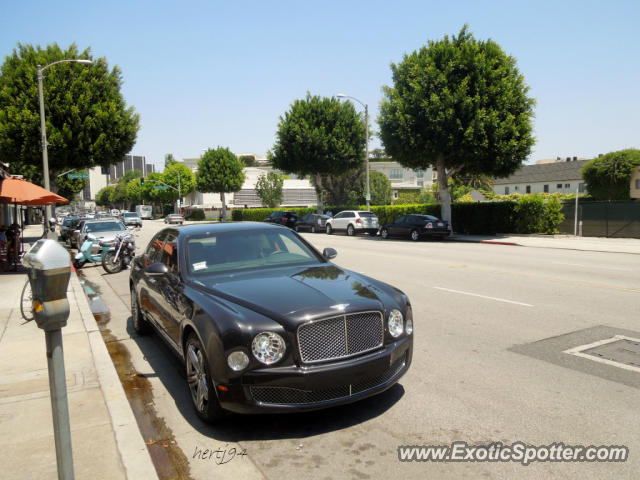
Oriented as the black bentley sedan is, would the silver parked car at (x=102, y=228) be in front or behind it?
behind

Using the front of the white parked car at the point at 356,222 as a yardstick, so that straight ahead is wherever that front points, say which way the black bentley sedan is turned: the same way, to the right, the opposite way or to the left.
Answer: the opposite way

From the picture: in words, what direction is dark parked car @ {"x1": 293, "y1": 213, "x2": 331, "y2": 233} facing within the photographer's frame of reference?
facing away from the viewer and to the left of the viewer

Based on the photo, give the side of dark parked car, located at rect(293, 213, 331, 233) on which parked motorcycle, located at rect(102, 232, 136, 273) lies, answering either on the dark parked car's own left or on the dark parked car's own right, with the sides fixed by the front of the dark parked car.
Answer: on the dark parked car's own left

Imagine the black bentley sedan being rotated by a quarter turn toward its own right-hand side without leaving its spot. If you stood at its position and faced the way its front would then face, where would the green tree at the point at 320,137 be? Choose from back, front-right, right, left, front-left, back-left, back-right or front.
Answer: back-right

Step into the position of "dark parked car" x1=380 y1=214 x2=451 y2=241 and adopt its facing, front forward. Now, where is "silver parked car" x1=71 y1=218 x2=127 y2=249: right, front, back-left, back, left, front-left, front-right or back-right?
left

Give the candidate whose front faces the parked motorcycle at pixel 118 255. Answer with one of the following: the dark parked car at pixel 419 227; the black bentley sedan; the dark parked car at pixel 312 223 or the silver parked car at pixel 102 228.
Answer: the silver parked car

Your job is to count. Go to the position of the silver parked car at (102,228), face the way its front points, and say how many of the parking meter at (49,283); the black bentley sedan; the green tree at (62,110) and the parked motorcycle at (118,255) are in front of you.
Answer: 3

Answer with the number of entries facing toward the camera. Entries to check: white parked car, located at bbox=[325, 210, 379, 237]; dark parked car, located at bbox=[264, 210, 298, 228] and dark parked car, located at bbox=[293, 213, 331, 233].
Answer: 0

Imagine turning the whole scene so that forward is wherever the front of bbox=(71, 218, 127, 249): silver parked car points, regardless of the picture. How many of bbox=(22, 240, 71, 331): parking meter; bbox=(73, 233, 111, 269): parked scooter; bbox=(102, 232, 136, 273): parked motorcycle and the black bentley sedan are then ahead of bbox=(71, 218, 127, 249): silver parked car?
4

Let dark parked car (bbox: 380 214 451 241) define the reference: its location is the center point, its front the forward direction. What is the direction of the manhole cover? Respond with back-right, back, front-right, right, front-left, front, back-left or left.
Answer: back-left

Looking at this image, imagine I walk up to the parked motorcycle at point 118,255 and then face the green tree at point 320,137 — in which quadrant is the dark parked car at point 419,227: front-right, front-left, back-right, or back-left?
front-right

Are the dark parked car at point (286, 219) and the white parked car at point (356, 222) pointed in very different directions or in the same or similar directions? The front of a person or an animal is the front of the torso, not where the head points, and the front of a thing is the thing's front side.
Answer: same or similar directions

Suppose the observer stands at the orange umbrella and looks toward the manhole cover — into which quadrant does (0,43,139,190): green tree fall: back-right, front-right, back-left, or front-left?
back-left

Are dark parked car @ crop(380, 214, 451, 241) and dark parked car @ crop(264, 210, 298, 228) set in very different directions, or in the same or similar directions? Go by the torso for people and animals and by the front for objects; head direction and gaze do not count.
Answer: same or similar directions

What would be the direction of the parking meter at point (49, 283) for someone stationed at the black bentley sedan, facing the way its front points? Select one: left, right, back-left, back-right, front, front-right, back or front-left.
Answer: right
